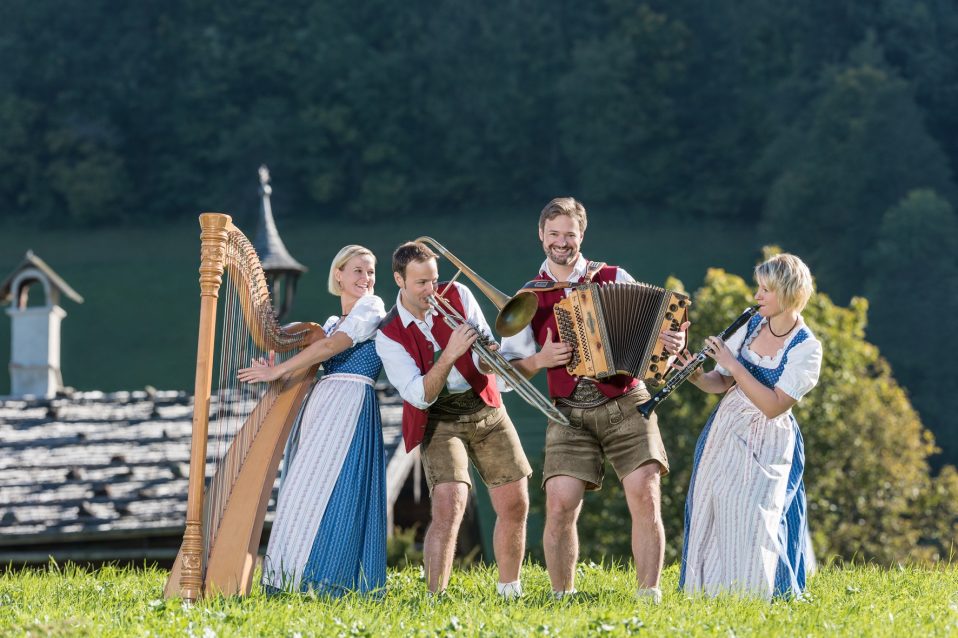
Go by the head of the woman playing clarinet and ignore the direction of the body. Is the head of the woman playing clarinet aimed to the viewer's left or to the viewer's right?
to the viewer's left

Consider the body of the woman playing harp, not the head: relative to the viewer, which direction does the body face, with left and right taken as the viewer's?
facing the viewer and to the left of the viewer

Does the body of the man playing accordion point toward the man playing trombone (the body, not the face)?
no

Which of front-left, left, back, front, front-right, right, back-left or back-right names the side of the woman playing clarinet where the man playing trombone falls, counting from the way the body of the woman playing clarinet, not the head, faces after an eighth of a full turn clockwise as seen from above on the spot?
front

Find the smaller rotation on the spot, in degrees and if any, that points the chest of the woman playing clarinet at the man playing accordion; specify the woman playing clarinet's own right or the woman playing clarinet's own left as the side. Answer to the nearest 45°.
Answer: approximately 45° to the woman playing clarinet's own right

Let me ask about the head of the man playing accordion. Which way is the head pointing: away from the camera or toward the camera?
toward the camera

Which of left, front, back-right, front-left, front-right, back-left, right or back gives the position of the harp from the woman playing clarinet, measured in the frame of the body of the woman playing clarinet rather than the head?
front-right

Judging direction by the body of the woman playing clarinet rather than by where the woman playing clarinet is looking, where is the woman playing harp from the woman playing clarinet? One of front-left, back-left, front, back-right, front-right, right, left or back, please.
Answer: front-right

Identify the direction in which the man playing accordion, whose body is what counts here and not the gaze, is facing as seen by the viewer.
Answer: toward the camera

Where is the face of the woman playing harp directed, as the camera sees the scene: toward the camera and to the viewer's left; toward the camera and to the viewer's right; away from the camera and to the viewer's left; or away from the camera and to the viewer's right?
toward the camera and to the viewer's right

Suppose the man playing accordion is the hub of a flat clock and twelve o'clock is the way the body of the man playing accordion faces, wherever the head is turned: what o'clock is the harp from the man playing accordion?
The harp is roughly at 3 o'clock from the man playing accordion.

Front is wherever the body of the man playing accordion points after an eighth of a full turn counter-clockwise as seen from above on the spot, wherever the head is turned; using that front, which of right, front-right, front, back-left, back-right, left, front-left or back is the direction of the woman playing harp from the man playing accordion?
back-right
